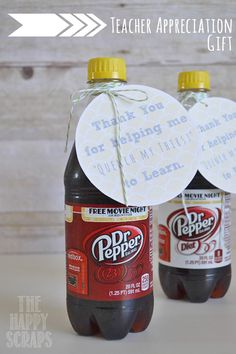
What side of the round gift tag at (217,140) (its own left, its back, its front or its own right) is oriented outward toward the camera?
front

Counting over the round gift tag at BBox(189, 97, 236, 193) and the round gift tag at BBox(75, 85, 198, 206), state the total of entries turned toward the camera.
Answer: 2

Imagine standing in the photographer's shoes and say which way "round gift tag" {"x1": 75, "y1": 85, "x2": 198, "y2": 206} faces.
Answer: facing the viewer

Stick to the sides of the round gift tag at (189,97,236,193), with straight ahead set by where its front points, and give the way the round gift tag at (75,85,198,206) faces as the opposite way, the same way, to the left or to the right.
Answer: the same way
